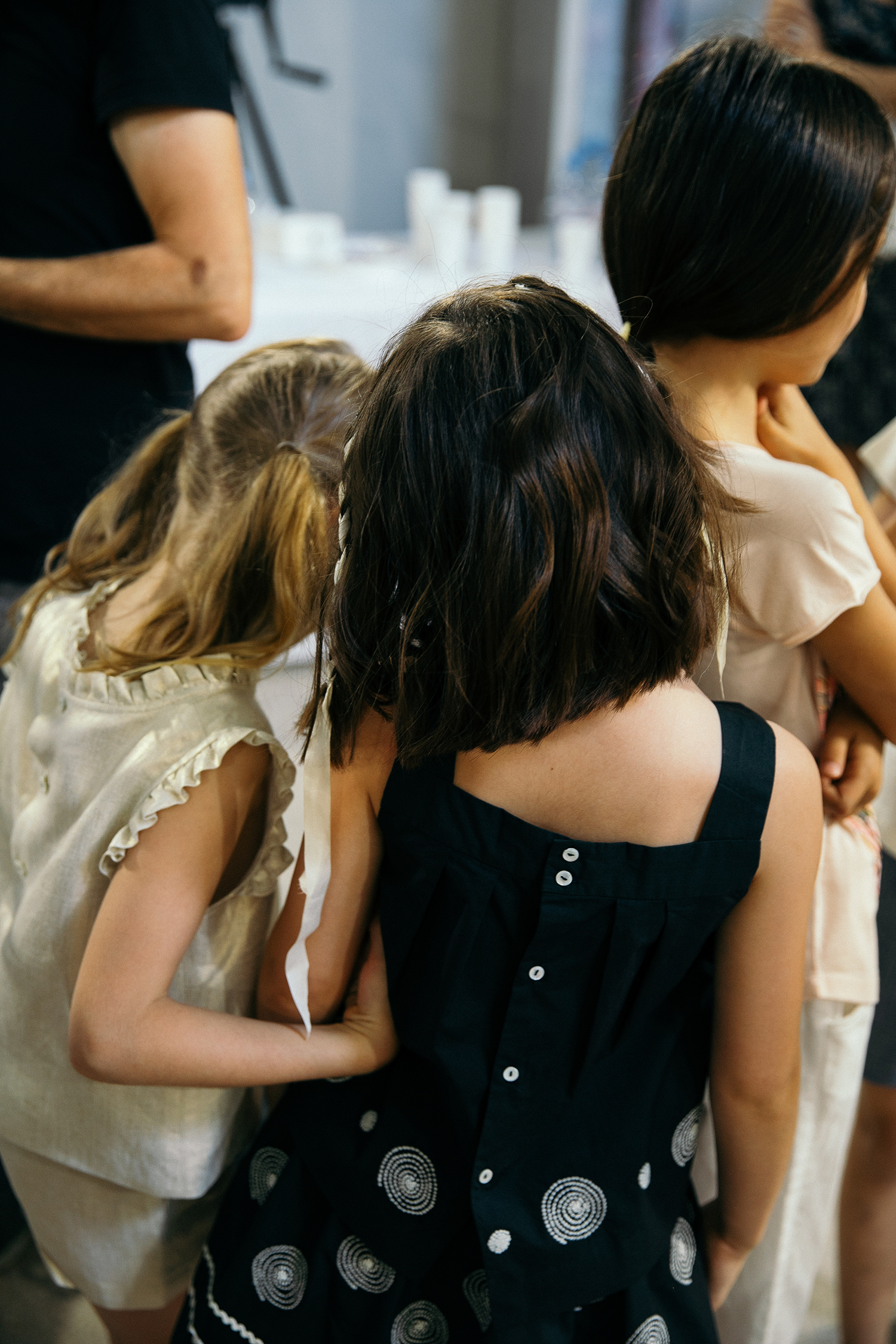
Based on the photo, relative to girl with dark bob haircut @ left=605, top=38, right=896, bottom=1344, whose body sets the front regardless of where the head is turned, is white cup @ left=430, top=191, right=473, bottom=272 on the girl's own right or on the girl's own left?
on the girl's own left

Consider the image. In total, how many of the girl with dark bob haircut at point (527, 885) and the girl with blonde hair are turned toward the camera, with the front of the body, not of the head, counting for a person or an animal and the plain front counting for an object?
0

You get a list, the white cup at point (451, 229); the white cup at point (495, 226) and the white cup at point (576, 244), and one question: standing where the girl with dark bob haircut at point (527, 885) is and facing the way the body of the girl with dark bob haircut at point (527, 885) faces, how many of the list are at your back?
0

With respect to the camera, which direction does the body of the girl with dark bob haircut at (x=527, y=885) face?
away from the camera

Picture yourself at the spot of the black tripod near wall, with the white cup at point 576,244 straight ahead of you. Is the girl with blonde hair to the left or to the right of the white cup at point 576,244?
right

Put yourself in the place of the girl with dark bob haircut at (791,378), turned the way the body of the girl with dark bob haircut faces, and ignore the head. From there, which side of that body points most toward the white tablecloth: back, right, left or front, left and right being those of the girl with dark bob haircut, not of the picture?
left

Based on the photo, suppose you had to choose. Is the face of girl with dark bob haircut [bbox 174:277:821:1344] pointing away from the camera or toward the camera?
away from the camera

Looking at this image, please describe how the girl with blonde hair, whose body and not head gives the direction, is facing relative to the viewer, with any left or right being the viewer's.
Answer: facing away from the viewer and to the right of the viewer

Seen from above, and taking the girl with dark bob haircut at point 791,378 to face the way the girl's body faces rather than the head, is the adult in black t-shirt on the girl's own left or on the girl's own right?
on the girl's own left

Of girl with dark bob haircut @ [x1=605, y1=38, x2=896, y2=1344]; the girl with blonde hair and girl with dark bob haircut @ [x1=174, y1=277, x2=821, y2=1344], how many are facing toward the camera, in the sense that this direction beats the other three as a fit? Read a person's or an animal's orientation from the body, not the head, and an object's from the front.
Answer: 0

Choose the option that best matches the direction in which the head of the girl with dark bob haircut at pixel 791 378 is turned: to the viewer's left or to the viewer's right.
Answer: to the viewer's right

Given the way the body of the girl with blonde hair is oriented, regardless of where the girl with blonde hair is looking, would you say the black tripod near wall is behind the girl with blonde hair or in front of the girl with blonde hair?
in front

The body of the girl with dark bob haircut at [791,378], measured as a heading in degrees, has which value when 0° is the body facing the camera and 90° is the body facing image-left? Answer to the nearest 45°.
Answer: approximately 225°

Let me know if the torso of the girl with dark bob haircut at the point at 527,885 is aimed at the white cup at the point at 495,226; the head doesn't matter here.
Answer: yes
